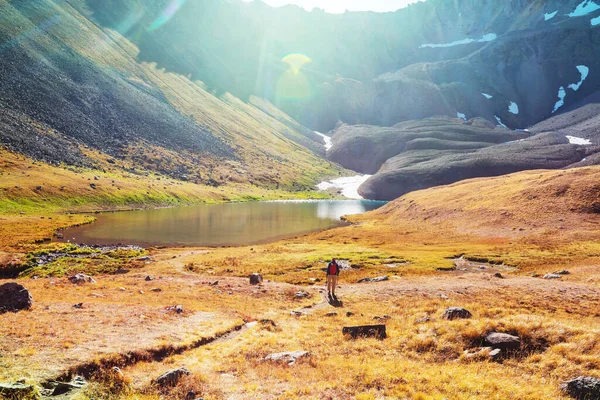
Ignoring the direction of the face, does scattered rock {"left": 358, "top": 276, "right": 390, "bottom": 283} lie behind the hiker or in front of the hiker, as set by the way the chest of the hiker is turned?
in front

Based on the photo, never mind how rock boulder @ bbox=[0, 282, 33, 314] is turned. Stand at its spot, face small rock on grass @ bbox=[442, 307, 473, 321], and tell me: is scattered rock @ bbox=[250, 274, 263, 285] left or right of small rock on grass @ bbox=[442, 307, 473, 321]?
left

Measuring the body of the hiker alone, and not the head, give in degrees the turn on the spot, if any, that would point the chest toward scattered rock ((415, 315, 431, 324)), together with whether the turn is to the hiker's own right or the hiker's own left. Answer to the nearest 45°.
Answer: approximately 135° to the hiker's own right

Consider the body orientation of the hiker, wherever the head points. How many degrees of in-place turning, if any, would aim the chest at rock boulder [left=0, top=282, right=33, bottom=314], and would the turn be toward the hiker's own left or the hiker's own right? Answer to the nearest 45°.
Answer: approximately 135° to the hiker's own left

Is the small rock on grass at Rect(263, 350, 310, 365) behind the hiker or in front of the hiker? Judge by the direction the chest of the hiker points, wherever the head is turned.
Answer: behind

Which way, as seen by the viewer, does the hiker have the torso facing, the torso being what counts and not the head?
away from the camera

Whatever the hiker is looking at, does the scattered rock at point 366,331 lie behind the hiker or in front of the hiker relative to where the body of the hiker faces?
behind

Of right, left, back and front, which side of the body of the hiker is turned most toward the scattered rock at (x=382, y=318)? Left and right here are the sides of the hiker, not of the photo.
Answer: back

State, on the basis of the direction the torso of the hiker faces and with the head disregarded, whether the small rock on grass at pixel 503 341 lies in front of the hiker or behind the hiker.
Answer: behind

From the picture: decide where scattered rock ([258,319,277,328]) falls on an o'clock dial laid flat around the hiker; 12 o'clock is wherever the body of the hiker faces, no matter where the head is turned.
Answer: The scattered rock is roughly at 7 o'clock from the hiker.

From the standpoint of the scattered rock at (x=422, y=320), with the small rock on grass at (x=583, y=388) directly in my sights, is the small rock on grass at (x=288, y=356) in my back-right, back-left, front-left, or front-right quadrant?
front-right

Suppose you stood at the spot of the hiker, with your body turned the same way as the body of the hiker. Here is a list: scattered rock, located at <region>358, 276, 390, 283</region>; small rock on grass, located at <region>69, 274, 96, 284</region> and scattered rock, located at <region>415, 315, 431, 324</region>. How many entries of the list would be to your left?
1

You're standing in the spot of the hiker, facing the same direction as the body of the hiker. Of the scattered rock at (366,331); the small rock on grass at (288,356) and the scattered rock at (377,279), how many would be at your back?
2

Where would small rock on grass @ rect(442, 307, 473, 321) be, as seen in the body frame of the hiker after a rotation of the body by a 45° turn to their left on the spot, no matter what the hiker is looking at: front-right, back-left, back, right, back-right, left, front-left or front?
back

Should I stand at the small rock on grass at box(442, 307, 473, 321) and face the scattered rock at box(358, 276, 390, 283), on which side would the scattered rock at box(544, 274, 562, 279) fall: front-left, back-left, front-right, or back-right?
front-right

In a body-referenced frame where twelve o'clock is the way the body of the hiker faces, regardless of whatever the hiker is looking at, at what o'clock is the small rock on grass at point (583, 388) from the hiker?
The small rock on grass is roughly at 5 o'clock from the hiker.

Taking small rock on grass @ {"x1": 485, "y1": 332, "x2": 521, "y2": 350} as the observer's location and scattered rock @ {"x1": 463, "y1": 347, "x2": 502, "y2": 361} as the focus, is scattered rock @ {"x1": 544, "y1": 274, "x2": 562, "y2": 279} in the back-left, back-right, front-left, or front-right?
back-right

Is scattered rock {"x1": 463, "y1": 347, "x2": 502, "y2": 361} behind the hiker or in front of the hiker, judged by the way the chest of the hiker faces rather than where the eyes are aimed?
behind
